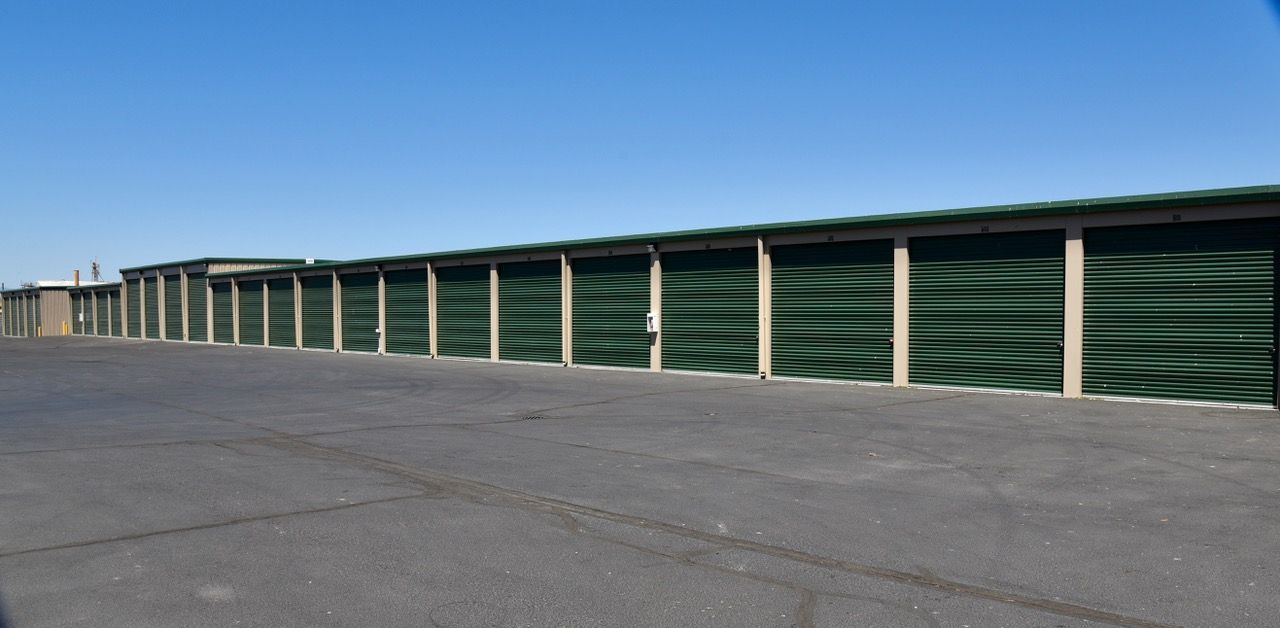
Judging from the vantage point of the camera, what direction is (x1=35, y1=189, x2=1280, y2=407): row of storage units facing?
facing the viewer and to the left of the viewer
